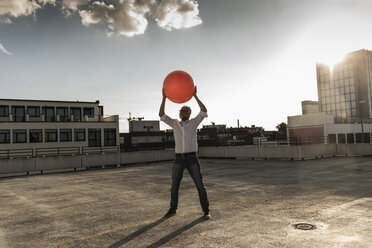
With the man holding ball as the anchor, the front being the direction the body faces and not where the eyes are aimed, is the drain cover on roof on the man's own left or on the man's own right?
on the man's own left

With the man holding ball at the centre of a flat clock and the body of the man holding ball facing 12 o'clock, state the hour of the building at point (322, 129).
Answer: The building is roughly at 7 o'clock from the man holding ball.

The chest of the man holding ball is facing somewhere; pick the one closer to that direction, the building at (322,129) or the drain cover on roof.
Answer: the drain cover on roof

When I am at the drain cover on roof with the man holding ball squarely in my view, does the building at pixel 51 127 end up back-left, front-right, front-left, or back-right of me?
front-right

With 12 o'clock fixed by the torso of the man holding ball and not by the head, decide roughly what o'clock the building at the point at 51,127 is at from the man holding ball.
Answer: The building is roughly at 5 o'clock from the man holding ball.

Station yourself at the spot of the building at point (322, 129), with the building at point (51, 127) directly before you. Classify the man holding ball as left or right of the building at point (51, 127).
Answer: left

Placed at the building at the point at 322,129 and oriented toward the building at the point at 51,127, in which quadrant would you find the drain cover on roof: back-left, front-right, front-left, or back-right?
front-left

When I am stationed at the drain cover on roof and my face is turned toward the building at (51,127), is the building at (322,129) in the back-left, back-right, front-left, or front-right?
front-right

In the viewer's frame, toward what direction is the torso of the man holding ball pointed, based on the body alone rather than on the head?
toward the camera
